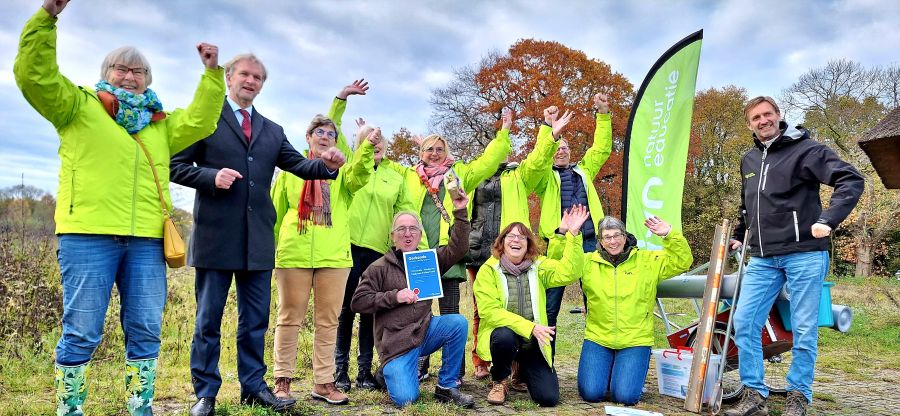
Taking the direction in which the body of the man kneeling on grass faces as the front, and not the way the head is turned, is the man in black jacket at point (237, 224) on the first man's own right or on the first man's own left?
on the first man's own right

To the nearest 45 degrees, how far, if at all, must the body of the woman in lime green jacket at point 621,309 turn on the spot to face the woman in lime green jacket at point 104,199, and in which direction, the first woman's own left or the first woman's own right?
approximately 45° to the first woman's own right

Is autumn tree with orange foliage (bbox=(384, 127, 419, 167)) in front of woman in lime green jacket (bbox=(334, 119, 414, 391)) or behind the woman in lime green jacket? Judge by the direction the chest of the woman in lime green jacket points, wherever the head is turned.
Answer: behind

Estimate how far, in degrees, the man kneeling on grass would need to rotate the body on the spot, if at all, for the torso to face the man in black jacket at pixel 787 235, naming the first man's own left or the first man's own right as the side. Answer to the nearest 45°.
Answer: approximately 45° to the first man's own left

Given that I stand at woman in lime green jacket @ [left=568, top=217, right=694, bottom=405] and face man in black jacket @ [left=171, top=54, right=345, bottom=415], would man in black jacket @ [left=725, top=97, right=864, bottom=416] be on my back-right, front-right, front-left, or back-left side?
back-left

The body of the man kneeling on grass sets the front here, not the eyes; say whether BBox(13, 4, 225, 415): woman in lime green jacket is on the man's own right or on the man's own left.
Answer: on the man's own right

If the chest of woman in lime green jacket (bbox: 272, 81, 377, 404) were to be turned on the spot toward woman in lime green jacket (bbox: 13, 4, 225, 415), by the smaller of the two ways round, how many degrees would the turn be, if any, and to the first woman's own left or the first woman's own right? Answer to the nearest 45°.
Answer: approximately 45° to the first woman's own right
